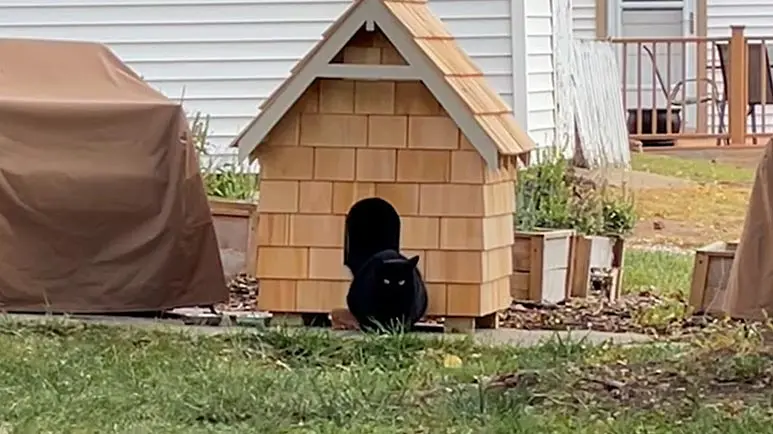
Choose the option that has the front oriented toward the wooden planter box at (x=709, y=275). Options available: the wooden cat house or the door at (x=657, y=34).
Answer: the door

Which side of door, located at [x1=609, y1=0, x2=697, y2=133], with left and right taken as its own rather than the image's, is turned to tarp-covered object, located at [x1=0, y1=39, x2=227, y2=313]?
front

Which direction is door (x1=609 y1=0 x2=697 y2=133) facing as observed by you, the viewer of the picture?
facing the viewer

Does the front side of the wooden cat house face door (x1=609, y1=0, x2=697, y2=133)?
no

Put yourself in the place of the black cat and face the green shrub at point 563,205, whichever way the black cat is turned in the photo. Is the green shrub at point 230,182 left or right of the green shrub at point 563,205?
left

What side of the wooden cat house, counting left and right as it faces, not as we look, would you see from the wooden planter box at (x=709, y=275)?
left

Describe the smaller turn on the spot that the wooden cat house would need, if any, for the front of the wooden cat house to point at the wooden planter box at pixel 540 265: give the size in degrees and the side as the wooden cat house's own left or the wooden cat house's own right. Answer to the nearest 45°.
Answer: approximately 135° to the wooden cat house's own left

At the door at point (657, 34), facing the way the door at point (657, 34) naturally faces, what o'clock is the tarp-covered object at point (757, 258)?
The tarp-covered object is roughly at 12 o'clock from the door.

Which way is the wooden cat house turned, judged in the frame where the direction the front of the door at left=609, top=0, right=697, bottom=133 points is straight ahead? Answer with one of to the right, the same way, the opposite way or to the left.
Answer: the same way

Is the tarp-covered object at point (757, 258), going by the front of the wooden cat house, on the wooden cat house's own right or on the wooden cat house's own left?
on the wooden cat house's own left

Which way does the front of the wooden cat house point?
toward the camera

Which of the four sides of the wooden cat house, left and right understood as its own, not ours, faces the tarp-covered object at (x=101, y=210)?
right

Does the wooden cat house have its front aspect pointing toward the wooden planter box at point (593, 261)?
no

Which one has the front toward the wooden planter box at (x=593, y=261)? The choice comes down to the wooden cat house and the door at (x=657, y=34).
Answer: the door

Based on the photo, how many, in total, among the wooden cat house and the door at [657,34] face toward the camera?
2

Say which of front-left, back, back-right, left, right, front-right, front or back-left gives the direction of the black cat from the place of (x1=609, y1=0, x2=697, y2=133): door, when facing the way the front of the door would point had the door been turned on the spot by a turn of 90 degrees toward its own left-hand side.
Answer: right
